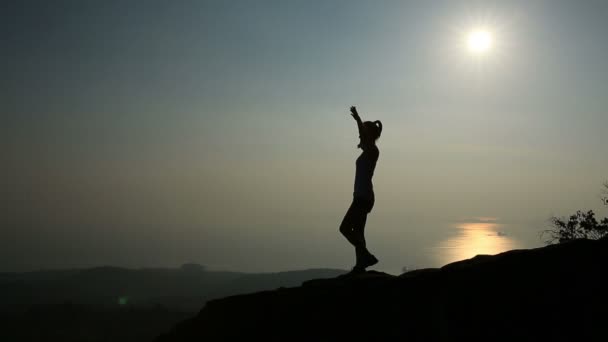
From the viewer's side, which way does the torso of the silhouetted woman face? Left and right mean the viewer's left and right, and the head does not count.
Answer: facing to the left of the viewer
